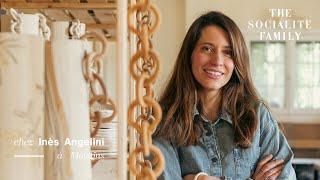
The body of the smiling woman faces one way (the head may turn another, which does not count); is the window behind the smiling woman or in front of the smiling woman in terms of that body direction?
behind

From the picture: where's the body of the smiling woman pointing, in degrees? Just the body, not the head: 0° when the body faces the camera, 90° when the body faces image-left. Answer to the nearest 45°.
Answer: approximately 0°
